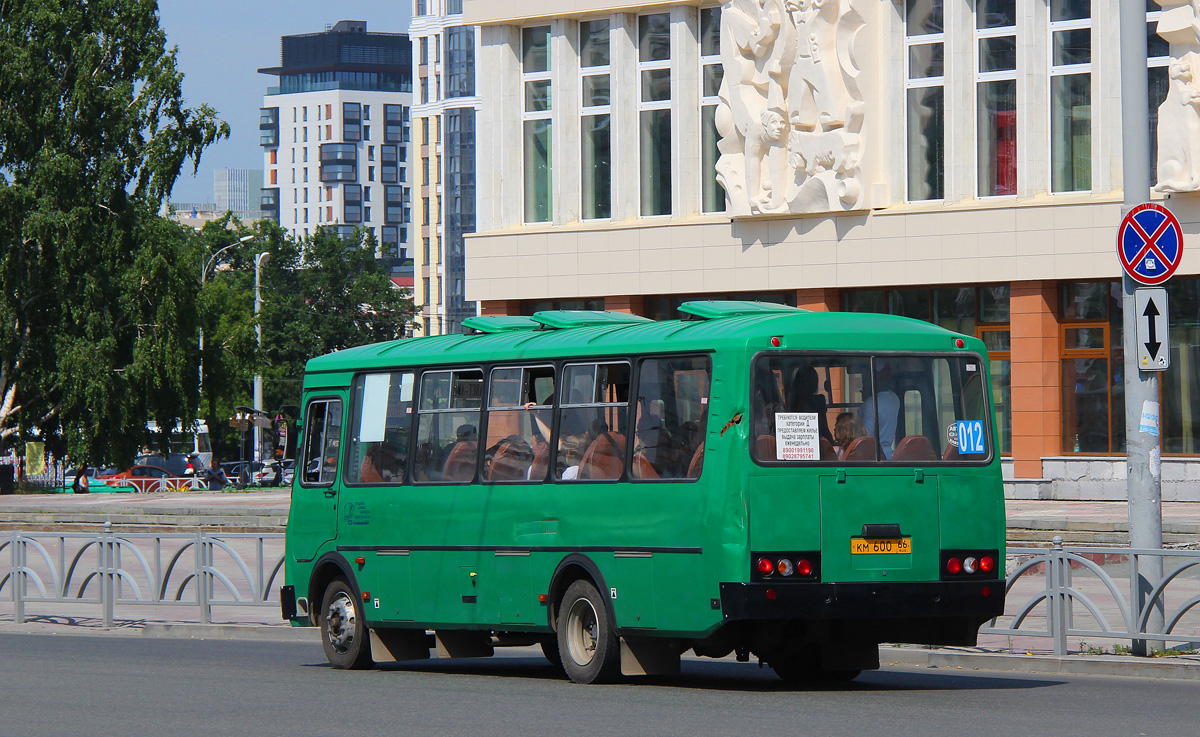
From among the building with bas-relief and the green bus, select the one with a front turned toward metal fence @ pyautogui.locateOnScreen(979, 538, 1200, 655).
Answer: the building with bas-relief

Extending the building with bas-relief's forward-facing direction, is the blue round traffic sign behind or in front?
in front

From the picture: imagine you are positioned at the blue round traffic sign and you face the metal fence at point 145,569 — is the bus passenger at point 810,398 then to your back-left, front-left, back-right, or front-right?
front-left

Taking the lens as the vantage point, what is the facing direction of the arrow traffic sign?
facing the viewer

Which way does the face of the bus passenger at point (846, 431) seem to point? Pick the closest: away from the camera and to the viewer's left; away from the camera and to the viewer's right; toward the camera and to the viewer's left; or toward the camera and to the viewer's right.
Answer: away from the camera and to the viewer's left

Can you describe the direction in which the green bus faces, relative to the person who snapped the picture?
facing away from the viewer and to the left of the viewer

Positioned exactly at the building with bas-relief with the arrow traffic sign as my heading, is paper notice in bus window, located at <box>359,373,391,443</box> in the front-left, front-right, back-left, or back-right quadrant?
front-right

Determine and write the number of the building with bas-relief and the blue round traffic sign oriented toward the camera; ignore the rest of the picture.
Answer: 2

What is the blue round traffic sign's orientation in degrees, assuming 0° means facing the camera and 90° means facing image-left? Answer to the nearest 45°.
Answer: approximately 0°

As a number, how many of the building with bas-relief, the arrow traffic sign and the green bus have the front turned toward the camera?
2

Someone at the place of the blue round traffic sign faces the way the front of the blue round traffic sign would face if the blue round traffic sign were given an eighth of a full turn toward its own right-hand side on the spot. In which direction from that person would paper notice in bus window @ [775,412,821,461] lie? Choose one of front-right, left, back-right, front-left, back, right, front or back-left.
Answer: front

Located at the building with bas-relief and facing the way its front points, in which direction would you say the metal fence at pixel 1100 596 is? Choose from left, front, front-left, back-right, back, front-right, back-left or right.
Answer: front

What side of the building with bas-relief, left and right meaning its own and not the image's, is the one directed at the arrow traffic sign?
front

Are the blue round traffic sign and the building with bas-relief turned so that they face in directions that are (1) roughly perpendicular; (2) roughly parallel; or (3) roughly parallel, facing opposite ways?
roughly parallel
